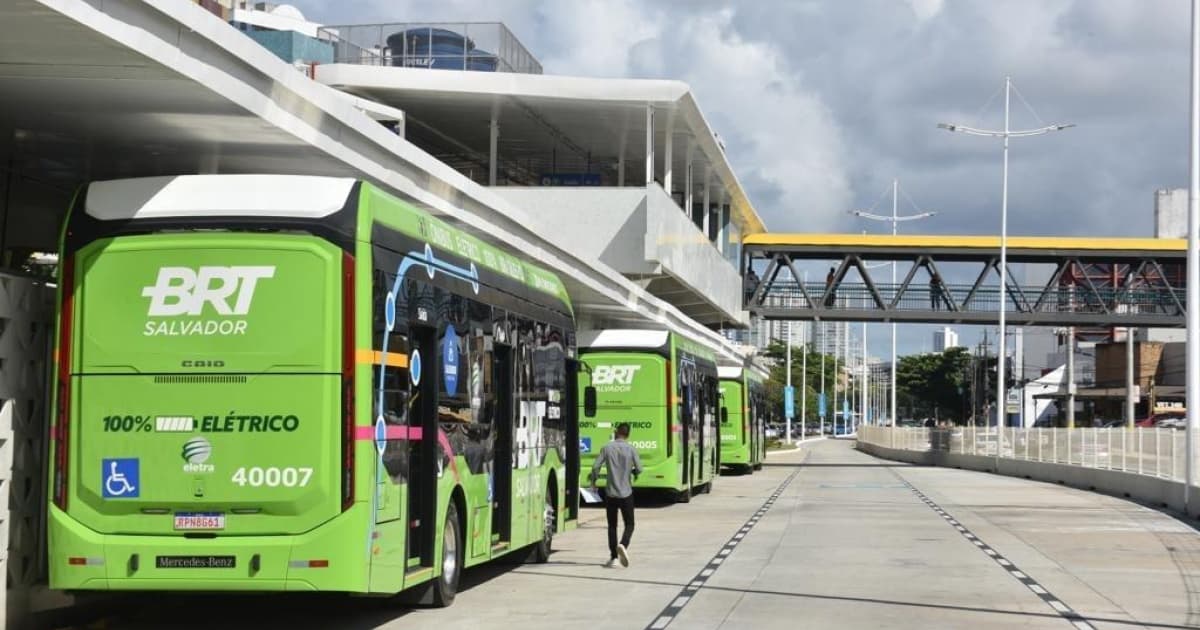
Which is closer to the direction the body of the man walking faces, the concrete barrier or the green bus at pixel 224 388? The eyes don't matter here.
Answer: the concrete barrier

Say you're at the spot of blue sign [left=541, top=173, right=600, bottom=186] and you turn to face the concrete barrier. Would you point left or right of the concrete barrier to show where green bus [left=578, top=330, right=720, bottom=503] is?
right

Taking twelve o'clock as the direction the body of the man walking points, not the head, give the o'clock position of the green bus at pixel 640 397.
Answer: The green bus is roughly at 12 o'clock from the man walking.

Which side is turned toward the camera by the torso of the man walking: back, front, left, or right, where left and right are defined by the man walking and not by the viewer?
back

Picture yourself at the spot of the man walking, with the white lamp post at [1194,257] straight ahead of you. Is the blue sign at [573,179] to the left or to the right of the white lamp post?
left

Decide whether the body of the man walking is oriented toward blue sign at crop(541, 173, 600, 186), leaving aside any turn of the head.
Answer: yes

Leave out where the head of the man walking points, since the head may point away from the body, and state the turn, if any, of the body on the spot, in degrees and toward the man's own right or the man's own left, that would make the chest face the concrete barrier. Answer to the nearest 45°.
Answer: approximately 45° to the man's own right

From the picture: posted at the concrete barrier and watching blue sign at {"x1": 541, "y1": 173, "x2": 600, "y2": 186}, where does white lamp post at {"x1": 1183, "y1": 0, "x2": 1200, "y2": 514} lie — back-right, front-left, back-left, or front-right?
back-left

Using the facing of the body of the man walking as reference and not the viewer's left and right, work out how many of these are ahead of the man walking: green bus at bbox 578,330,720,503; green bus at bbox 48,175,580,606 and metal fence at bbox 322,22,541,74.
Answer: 2
